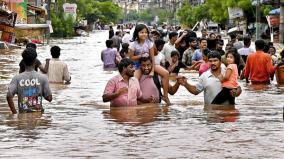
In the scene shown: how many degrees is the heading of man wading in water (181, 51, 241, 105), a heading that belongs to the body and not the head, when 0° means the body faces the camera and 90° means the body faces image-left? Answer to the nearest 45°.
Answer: approximately 0°
